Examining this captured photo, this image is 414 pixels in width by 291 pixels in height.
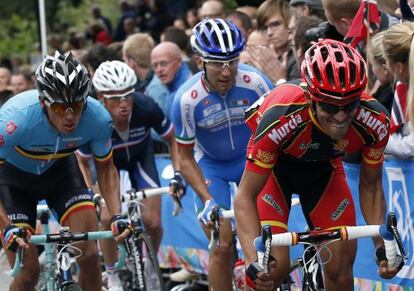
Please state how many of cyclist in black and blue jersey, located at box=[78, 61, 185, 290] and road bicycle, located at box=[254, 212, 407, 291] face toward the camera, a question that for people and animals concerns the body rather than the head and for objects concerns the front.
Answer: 2

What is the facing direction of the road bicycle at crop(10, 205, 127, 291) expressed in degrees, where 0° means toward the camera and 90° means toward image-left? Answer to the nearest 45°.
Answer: approximately 0°

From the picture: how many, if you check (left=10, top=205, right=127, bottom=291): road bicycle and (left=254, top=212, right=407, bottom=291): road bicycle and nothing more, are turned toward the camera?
2

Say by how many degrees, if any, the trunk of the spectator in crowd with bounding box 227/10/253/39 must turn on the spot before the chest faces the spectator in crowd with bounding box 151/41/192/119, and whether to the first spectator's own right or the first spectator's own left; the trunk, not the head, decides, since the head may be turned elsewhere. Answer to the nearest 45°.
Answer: approximately 45° to the first spectator's own right

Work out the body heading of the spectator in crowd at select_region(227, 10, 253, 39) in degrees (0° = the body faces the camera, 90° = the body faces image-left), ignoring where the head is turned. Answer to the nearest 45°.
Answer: approximately 45°

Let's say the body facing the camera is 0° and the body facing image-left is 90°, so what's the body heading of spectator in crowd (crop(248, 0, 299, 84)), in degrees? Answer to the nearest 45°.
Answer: approximately 45°

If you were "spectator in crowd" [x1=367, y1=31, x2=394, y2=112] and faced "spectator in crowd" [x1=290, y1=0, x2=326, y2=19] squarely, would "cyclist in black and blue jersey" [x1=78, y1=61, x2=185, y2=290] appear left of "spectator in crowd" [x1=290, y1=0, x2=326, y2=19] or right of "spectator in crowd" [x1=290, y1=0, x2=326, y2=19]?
left
